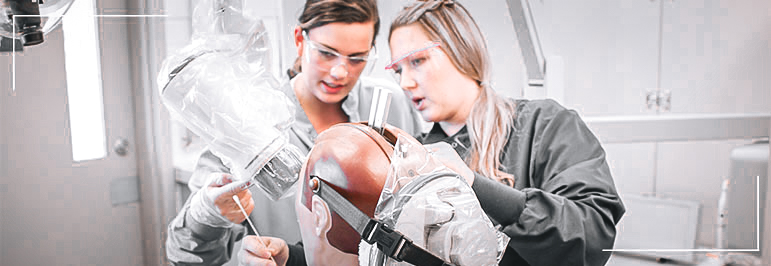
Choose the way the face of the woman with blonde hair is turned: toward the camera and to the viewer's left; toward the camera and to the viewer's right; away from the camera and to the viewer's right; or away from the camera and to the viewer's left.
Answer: toward the camera and to the viewer's left

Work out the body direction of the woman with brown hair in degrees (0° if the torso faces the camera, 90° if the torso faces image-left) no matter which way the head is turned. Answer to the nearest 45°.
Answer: approximately 0°
